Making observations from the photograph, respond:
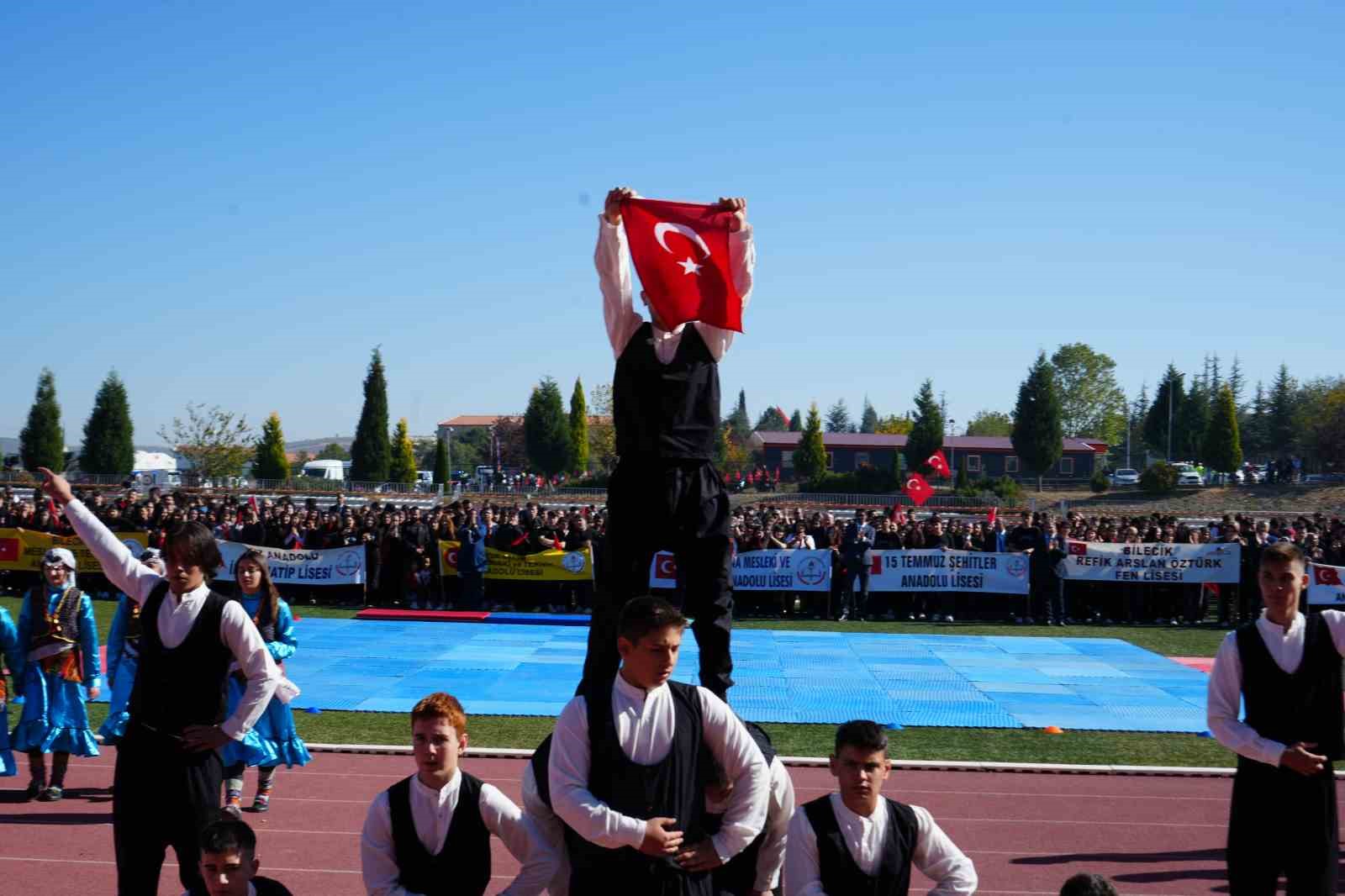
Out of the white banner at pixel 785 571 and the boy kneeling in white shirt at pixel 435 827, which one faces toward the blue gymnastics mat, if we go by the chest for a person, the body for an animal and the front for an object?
the white banner

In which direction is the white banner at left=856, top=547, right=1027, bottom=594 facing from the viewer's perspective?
toward the camera

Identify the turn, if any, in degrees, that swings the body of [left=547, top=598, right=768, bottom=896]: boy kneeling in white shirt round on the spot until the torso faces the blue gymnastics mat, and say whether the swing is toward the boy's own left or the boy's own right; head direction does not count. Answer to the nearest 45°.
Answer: approximately 180°

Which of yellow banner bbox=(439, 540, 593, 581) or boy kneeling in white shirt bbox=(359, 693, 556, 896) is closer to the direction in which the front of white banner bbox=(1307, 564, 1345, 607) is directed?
the boy kneeling in white shirt

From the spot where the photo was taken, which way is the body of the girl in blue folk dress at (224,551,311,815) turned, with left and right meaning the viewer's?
facing the viewer and to the left of the viewer

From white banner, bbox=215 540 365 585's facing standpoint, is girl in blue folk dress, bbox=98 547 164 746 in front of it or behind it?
in front

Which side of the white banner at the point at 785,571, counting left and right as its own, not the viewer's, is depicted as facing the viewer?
front

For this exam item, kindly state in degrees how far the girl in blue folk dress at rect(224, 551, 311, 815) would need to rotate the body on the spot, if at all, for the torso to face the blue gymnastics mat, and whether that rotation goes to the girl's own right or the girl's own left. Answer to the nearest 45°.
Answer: approximately 180°

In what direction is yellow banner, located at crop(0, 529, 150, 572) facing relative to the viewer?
toward the camera

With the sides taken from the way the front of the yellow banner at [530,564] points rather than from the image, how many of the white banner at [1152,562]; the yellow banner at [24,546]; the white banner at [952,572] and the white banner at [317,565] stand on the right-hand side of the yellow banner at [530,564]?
2

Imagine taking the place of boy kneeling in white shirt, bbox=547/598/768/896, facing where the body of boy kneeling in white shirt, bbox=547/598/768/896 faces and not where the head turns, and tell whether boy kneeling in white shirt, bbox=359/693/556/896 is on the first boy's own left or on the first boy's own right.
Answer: on the first boy's own right

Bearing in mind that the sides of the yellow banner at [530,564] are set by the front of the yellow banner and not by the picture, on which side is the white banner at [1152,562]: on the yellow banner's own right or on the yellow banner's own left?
on the yellow banner's own left

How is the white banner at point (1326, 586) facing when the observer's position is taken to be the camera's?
facing the viewer
